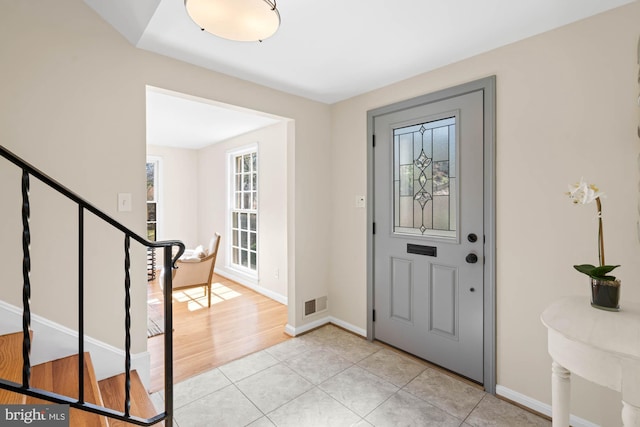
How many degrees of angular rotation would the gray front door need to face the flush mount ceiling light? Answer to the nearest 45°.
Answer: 0° — it already faces it

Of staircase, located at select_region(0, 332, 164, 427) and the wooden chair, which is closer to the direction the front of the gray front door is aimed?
the staircase

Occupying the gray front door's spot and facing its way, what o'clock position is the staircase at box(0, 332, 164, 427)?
The staircase is roughly at 12 o'clock from the gray front door.

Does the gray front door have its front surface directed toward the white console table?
no

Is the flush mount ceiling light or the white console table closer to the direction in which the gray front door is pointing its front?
the flush mount ceiling light

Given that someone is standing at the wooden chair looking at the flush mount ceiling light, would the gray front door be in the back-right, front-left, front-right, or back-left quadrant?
front-left

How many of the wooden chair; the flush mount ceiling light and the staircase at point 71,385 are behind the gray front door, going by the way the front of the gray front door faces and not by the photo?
0

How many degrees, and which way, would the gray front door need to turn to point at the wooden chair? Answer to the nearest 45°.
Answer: approximately 45° to its right

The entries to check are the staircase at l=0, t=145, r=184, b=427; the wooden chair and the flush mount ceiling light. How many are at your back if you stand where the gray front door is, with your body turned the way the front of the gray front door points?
0

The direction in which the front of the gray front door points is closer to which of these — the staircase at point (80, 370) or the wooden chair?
the staircase

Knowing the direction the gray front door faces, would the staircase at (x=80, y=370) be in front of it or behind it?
in front

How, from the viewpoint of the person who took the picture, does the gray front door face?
facing the viewer and to the left of the viewer

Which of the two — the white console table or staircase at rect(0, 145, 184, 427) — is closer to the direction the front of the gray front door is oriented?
the staircase
